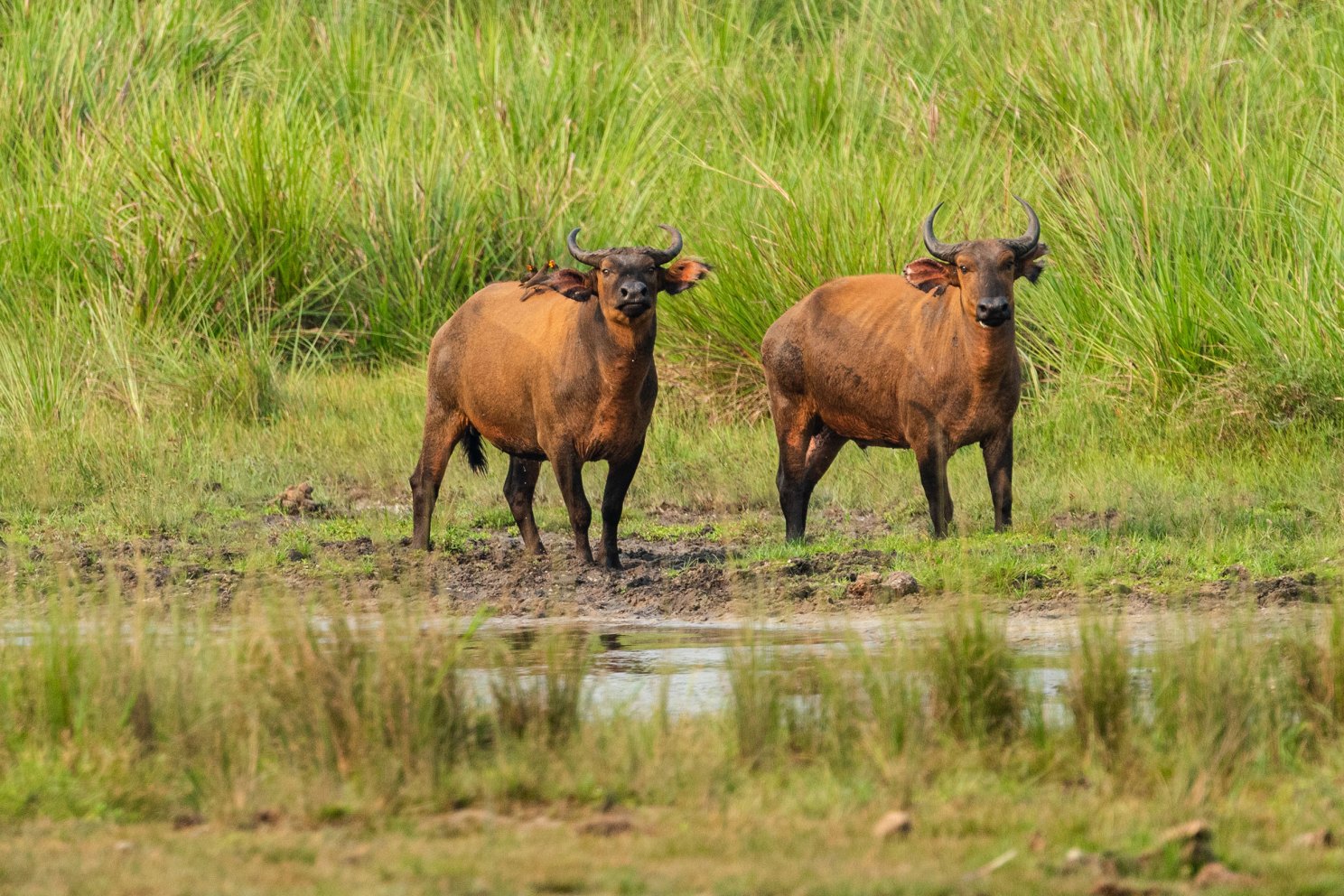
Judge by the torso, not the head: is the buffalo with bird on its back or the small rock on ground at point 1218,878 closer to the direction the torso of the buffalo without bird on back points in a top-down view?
the small rock on ground

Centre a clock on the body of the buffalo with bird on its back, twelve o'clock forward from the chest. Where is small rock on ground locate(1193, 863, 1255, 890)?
The small rock on ground is roughly at 1 o'clock from the buffalo with bird on its back.

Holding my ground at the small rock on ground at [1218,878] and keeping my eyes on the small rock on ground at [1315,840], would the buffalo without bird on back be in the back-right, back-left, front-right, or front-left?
front-left

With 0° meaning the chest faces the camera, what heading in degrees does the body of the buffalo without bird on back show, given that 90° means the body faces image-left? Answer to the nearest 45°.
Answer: approximately 315°

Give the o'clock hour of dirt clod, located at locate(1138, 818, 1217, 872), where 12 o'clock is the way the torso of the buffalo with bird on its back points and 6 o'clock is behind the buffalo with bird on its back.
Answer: The dirt clod is roughly at 1 o'clock from the buffalo with bird on its back.

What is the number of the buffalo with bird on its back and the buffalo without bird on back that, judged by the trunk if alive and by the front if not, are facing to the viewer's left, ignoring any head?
0

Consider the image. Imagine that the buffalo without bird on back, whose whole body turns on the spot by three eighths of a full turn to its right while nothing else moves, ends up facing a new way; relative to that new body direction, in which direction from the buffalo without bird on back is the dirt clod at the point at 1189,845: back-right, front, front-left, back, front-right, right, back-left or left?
left

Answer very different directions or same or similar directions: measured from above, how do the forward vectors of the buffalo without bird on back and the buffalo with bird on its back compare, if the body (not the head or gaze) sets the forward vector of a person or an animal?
same or similar directions

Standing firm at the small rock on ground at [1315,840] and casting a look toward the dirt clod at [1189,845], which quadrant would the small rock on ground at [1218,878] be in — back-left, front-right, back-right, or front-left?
front-left

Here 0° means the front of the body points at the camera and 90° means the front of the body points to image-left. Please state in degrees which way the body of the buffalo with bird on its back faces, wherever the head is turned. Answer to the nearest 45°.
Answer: approximately 315°

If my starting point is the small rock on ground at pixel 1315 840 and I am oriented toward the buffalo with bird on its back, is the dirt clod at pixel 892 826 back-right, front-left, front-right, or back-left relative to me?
front-left

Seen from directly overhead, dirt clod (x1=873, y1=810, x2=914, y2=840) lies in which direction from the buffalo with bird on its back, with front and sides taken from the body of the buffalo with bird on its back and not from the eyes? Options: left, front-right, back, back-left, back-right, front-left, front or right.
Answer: front-right
